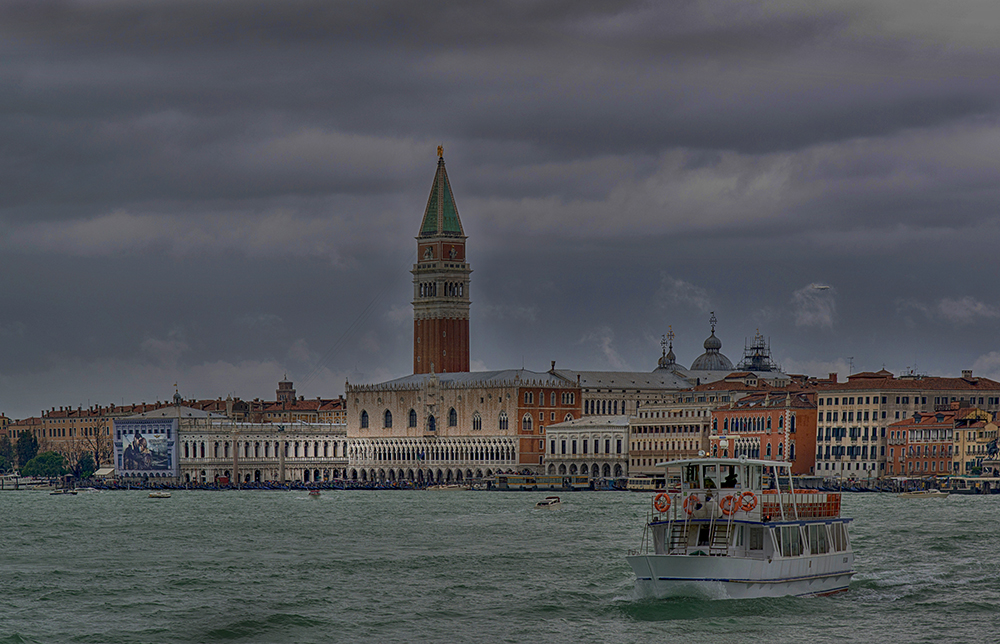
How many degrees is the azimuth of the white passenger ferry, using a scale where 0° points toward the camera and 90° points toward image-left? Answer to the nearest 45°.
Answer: approximately 45°
